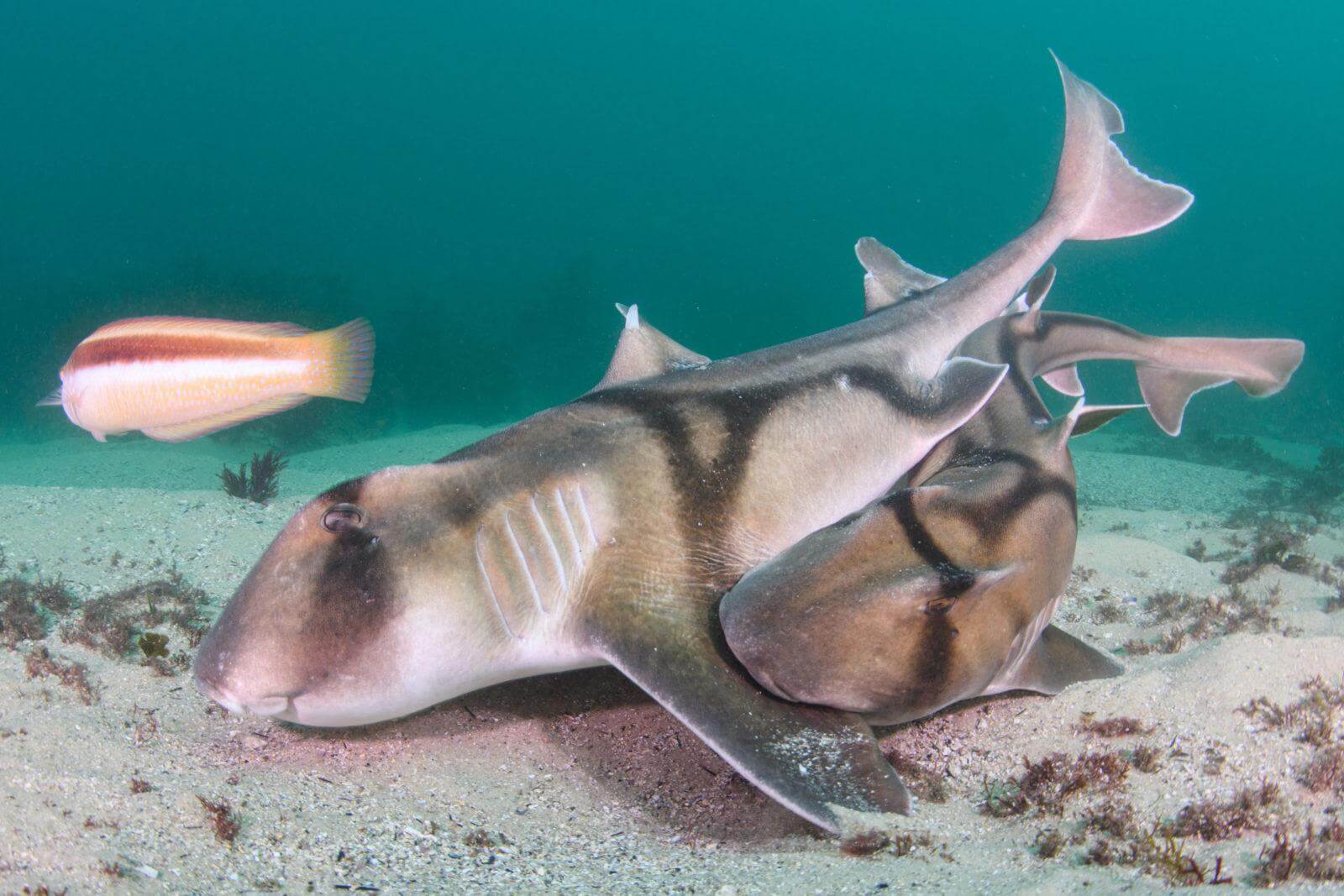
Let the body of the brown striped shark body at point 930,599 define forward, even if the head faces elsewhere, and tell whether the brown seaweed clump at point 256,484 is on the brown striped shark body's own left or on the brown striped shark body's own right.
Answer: on the brown striped shark body's own right

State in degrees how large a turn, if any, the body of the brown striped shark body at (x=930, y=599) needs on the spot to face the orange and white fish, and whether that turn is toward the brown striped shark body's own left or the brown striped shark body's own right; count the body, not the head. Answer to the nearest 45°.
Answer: approximately 45° to the brown striped shark body's own right

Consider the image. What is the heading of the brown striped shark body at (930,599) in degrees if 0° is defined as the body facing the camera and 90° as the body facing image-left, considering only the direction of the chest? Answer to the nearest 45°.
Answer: approximately 45°
